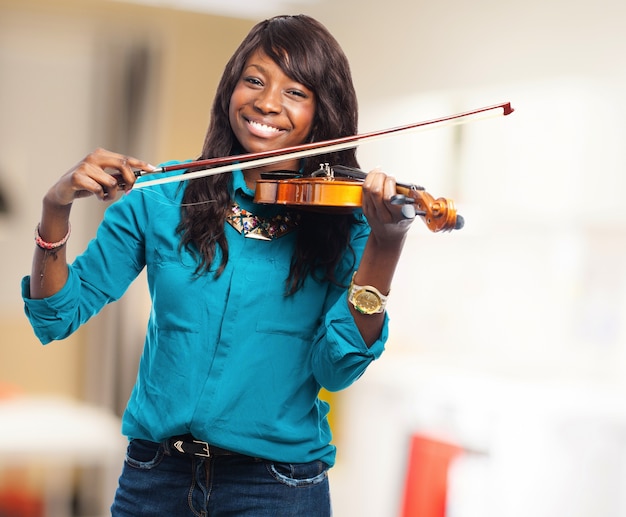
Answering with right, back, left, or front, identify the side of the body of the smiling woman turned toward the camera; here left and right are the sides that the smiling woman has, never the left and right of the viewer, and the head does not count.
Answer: front

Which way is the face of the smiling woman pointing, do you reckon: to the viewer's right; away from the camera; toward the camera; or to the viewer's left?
toward the camera
